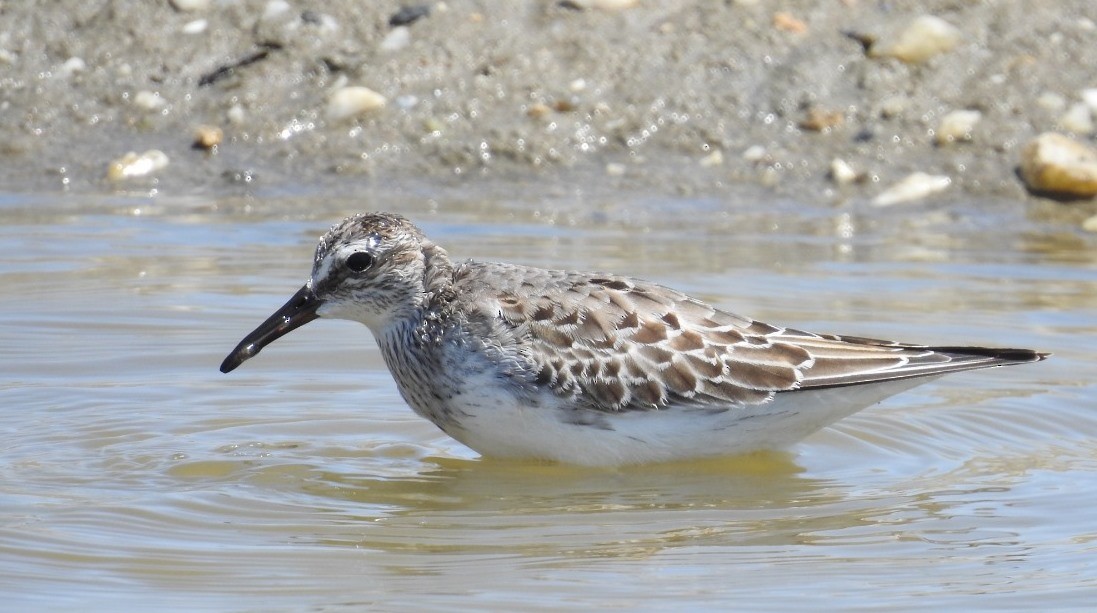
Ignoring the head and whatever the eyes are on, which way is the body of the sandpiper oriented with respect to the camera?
to the viewer's left

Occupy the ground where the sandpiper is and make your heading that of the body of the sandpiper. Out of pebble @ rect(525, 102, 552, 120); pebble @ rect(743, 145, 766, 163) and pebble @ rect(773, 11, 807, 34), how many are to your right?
3

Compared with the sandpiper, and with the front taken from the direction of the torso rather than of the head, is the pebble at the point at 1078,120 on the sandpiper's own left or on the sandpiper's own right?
on the sandpiper's own right

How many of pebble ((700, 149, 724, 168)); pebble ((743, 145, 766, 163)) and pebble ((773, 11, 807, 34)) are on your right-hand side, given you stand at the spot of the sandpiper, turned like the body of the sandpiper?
3

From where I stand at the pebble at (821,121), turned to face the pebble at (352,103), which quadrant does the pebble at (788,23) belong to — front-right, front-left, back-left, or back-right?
front-right

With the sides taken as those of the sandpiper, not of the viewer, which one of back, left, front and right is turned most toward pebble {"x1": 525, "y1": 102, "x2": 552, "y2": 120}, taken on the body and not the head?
right

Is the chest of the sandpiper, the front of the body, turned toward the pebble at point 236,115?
no

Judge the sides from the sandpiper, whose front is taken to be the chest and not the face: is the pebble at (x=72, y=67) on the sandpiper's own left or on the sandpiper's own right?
on the sandpiper's own right

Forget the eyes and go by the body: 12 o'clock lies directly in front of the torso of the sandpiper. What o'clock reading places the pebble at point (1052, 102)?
The pebble is roughly at 4 o'clock from the sandpiper.

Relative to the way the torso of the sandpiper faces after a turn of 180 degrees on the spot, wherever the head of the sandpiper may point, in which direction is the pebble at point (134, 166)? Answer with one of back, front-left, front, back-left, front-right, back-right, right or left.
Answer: back-left

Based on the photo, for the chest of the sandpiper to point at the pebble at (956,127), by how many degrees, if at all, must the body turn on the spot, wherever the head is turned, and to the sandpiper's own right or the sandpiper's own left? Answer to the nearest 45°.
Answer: approximately 135° to the sandpiper's own right

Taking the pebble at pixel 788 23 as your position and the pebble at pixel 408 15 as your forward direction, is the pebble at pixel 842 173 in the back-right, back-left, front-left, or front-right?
back-left

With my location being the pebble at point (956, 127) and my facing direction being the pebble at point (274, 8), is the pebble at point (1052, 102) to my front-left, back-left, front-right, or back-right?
back-right

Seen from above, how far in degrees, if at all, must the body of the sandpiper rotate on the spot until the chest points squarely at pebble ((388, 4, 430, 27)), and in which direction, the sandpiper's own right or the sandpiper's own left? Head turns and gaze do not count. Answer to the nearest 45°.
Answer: approximately 90° to the sandpiper's own right

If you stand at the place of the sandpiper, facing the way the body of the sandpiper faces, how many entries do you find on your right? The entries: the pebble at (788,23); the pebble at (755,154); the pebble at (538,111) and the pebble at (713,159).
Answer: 4

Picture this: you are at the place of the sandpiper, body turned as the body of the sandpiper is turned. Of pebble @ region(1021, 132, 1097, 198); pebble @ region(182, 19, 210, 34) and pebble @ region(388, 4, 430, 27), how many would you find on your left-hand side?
0
